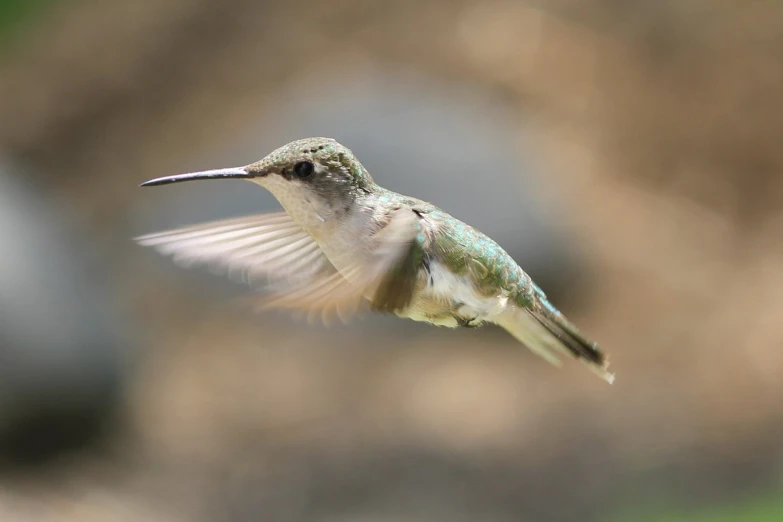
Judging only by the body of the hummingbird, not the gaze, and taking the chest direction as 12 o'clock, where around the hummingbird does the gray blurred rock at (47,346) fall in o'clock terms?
The gray blurred rock is roughly at 2 o'clock from the hummingbird.

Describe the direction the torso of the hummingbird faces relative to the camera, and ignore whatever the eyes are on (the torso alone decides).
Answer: to the viewer's left
